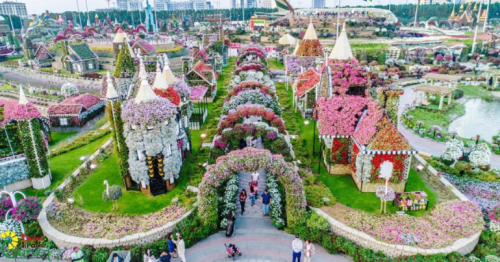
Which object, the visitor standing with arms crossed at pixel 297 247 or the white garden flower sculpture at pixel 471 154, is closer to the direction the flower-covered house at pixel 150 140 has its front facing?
the visitor standing with arms crossed

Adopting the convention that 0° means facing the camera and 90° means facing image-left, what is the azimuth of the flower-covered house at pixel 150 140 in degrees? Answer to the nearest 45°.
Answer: approximately 0°

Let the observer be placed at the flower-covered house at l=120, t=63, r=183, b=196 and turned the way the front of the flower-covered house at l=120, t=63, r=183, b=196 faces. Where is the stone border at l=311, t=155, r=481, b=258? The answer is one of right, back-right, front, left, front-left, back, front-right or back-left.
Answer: front-left

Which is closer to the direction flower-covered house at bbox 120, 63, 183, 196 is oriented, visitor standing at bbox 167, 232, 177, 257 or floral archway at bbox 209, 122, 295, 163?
the visitor standing

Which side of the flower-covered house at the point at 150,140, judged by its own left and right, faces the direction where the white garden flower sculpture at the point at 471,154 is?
left

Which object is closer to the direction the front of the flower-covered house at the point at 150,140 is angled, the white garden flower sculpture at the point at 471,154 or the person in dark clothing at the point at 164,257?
the person in dark clothing

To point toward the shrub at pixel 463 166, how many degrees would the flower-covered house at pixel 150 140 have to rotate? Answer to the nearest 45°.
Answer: approximately 90° to its left

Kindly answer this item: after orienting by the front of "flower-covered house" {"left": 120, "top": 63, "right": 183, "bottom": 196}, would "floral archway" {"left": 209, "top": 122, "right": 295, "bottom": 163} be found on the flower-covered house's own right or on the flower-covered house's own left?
on the flower-covered house's own left

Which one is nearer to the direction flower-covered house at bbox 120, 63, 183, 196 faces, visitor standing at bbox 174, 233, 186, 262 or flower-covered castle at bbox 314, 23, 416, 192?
the visitor standing

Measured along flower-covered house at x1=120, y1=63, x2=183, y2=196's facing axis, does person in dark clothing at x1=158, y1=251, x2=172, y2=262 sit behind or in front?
in front

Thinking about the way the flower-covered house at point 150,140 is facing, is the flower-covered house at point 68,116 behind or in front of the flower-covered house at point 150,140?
behind

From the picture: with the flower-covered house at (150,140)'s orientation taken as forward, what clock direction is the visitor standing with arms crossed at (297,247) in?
The visitor standing with arms crossed is roughly at 11 o'clock from the flower-covered house.

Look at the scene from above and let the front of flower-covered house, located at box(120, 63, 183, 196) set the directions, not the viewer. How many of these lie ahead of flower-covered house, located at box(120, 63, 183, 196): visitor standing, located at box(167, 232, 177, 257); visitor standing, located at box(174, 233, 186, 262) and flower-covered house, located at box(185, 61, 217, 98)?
2

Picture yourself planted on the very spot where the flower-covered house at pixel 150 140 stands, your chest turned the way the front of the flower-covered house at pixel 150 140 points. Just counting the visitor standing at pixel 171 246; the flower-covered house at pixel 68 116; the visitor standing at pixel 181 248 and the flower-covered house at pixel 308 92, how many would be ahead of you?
2
